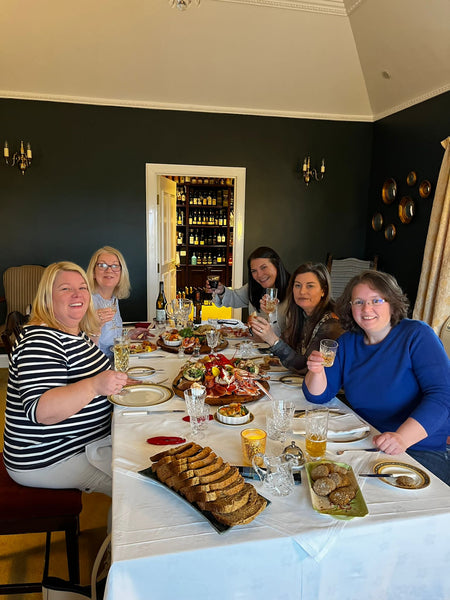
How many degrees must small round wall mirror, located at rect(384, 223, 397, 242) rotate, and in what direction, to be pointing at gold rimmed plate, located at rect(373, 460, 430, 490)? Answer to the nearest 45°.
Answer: approximately 45° to its left

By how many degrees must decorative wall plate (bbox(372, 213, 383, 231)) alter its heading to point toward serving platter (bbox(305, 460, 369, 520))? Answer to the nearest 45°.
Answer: approximately 45° to its left

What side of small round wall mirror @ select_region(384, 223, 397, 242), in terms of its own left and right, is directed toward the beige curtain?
left

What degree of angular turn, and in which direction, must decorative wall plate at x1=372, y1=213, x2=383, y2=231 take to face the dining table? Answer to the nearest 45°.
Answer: approximately 45° to its left

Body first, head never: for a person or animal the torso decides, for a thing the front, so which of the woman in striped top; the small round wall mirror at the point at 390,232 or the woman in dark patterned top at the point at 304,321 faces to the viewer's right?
the woman in striped top

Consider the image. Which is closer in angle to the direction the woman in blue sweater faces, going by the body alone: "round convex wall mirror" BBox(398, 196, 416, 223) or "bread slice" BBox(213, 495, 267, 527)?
the bread slice

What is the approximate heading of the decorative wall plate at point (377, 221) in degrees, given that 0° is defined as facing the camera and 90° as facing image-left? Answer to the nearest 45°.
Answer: approximately 45°
